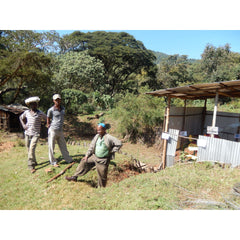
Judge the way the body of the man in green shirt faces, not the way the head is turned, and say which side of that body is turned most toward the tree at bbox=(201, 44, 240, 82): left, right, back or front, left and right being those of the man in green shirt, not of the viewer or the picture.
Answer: back

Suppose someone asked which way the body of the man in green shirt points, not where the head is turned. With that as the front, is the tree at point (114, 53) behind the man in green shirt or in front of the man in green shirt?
behind

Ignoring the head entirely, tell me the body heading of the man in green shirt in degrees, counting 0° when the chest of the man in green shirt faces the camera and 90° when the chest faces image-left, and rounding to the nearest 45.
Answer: approximately 45°

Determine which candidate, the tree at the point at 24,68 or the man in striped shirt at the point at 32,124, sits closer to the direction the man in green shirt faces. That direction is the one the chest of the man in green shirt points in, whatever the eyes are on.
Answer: the man in striped shirt

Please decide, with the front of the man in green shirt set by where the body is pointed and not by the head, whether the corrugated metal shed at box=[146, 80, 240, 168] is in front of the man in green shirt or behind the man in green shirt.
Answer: behind

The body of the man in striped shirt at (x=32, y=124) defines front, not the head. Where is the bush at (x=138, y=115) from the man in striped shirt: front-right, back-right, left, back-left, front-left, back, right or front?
back-left

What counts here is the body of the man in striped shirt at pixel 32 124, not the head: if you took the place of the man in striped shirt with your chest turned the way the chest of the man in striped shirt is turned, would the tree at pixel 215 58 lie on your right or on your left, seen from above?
on your left

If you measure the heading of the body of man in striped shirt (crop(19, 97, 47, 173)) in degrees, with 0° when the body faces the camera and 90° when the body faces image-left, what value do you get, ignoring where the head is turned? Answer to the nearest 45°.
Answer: approximately 0°

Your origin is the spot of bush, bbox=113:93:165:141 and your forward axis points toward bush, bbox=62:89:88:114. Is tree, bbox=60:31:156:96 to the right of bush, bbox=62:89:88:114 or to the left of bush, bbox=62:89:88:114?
right
